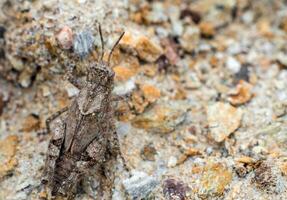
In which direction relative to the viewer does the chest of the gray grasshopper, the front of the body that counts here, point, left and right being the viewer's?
facing away from the viewer

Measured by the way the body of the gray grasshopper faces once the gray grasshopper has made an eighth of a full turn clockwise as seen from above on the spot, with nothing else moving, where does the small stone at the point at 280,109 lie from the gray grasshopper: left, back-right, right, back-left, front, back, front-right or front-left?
front-right

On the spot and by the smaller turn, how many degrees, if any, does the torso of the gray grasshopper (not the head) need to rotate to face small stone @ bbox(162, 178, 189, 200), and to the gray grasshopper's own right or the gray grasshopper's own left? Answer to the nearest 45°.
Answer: approximately 90° to the gray grasshopper's own right

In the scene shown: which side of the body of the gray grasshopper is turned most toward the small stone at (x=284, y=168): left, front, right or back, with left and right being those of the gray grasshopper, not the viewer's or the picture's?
right
